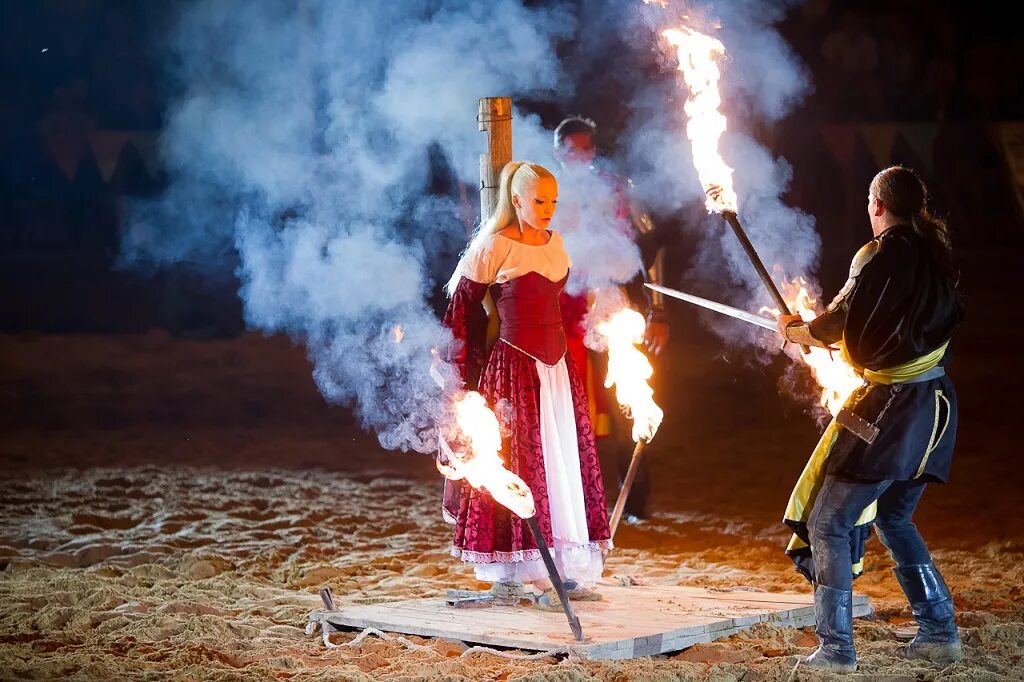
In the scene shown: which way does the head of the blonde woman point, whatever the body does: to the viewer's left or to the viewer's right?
to the viewer's right

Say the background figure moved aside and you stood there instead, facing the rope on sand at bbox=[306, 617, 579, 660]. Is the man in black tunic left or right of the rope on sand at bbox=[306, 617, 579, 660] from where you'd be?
left

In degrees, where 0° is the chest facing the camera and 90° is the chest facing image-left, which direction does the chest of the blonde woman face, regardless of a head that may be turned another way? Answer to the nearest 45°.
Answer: approximately 315°

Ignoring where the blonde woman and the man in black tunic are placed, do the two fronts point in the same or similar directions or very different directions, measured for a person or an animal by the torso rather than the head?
very different directions

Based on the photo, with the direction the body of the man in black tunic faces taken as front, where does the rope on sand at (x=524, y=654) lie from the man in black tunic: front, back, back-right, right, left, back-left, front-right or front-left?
front-left

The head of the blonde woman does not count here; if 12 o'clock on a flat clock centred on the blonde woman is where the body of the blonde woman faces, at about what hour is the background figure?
The background figure is roughly at 8 o'clock from the blonde woman.

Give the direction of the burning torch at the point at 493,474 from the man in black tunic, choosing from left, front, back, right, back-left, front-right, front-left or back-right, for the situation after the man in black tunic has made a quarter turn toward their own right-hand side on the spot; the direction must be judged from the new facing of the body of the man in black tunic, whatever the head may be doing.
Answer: back-left

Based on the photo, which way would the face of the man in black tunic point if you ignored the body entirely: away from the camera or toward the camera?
away from the camera

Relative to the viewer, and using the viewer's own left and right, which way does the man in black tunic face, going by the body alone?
facing away from the viewer and to the left of the viewer
